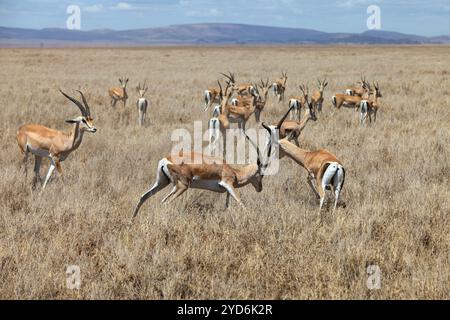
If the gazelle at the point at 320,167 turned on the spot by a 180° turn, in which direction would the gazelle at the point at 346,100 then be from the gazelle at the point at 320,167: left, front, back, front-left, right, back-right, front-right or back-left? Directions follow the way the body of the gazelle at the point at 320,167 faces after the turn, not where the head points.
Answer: back-left

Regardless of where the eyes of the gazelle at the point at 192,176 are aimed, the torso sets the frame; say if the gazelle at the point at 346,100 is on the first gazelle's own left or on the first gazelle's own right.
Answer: on the first gazelle's own left

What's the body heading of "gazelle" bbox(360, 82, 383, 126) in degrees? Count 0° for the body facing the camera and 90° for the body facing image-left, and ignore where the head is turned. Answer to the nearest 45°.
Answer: approximately 225°

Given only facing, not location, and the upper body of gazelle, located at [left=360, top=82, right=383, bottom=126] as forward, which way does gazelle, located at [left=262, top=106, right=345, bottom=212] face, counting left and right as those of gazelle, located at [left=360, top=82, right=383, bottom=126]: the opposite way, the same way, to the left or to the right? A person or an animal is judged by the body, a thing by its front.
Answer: to the left

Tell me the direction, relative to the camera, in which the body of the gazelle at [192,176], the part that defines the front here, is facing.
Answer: to the viewer's right

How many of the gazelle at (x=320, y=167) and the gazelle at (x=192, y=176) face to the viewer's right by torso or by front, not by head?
1

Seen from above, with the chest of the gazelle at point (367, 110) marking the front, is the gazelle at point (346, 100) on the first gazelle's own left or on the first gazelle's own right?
on the first gazelle's own left

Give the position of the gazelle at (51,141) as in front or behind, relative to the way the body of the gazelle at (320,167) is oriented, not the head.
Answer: in front

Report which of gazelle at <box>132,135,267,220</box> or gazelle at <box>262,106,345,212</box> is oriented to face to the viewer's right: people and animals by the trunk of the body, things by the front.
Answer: gazelle at <box>132,135,267,220</box>

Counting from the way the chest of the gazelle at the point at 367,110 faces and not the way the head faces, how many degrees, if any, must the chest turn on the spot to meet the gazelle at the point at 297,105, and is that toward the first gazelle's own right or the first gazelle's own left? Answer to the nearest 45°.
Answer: approximately 90° to the first gazelle's own left

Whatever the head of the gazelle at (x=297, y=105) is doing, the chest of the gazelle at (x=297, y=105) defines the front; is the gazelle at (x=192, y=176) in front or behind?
behind
